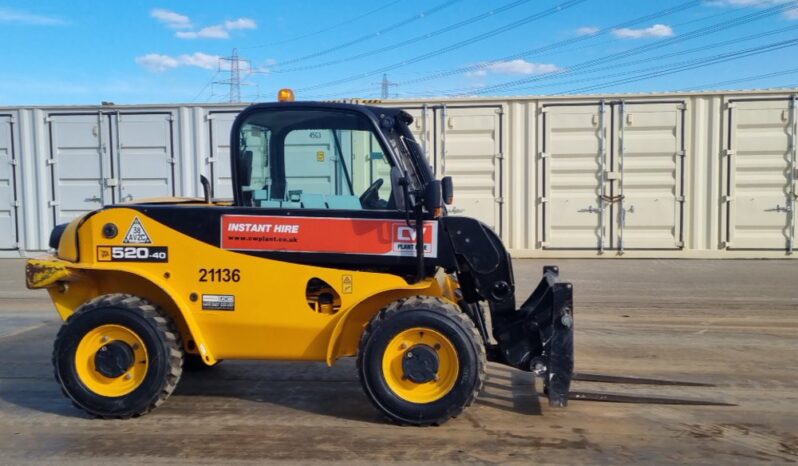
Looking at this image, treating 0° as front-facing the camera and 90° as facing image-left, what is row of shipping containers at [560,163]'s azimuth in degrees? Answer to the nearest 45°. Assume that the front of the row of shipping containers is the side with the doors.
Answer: approximately 0°

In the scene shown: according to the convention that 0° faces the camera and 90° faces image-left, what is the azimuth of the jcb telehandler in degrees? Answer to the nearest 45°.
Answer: approximately 270°

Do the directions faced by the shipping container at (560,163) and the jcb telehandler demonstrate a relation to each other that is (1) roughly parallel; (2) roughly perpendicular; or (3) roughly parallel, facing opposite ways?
roughly perpendicular

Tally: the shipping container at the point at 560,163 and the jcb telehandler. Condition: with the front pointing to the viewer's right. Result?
1

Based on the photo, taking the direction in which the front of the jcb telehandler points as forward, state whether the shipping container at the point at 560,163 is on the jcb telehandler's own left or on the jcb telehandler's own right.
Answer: on the jcb telehandler's own left
